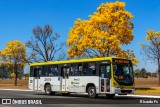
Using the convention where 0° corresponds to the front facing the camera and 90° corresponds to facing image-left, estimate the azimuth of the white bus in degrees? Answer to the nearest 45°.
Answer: approximately 315°

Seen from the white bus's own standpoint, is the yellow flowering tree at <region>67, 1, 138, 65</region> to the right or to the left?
on its left
